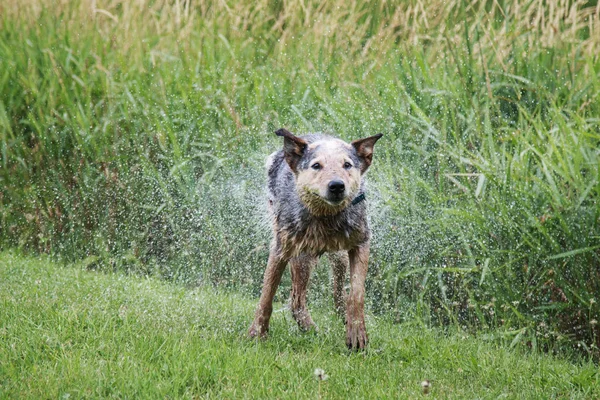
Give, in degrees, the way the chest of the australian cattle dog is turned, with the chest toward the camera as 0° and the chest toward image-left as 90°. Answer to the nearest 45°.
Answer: approximately 0°

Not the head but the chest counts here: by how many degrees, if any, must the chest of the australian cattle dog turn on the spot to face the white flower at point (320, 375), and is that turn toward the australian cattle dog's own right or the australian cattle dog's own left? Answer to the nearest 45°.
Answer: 0° — it already faces it
